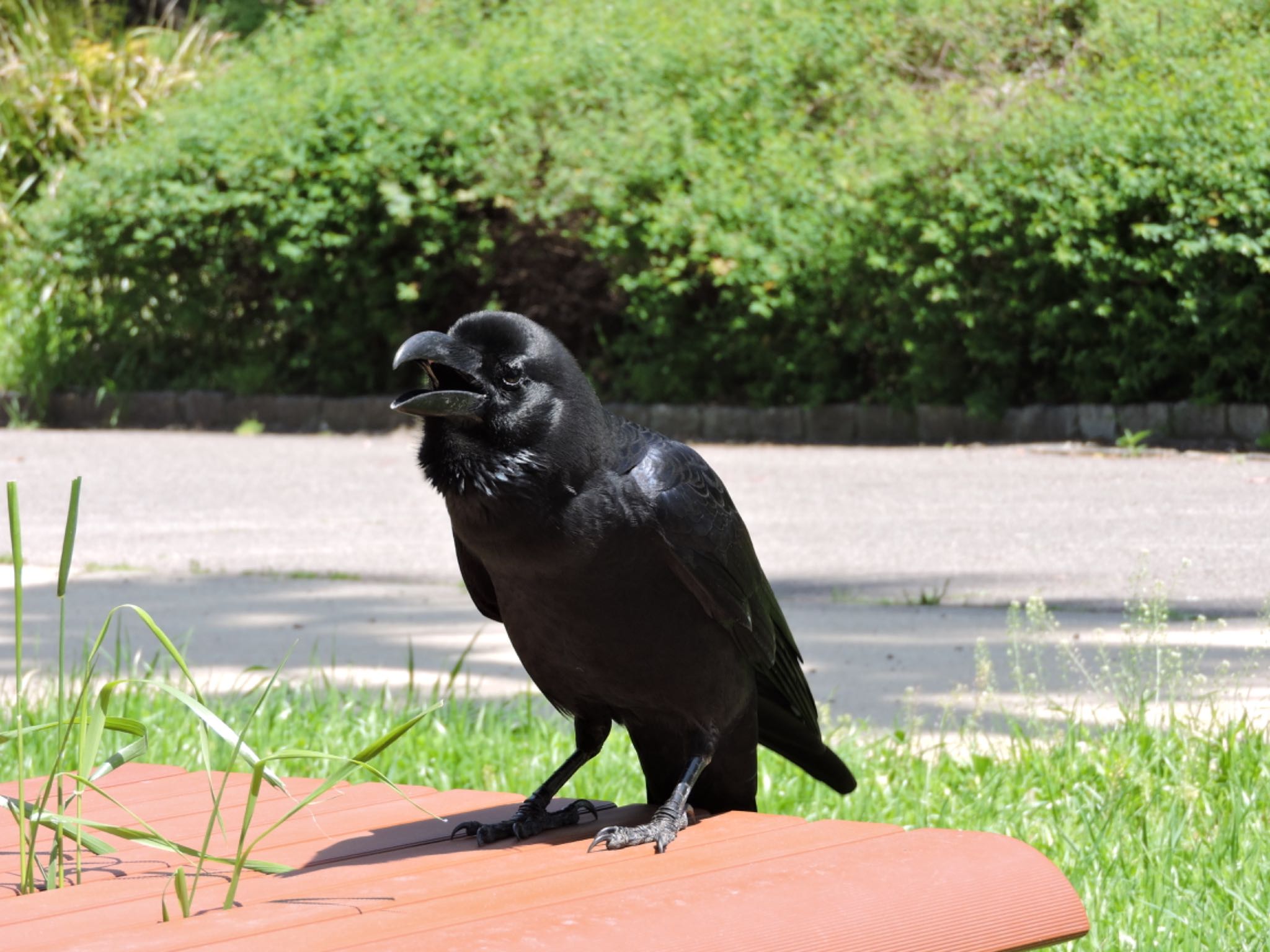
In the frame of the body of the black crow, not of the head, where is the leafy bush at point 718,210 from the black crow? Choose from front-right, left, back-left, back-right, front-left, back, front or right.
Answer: back-right

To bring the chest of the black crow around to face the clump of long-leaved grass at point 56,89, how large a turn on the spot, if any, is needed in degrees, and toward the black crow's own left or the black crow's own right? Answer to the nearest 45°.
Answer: approximately 135° to the black crow's own right

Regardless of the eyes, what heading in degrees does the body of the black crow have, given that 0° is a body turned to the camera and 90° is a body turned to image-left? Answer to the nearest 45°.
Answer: approximately 45°

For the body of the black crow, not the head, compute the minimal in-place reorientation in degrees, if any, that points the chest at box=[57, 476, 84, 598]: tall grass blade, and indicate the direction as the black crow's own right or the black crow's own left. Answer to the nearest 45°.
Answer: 0° — it already faces it

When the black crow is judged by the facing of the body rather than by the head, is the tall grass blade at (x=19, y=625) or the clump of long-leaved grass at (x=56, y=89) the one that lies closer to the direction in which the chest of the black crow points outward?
the tall grass blade

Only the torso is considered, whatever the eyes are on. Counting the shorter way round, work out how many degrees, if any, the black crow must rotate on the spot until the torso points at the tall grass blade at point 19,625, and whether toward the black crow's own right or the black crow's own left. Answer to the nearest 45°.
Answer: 0° — it already faces it
